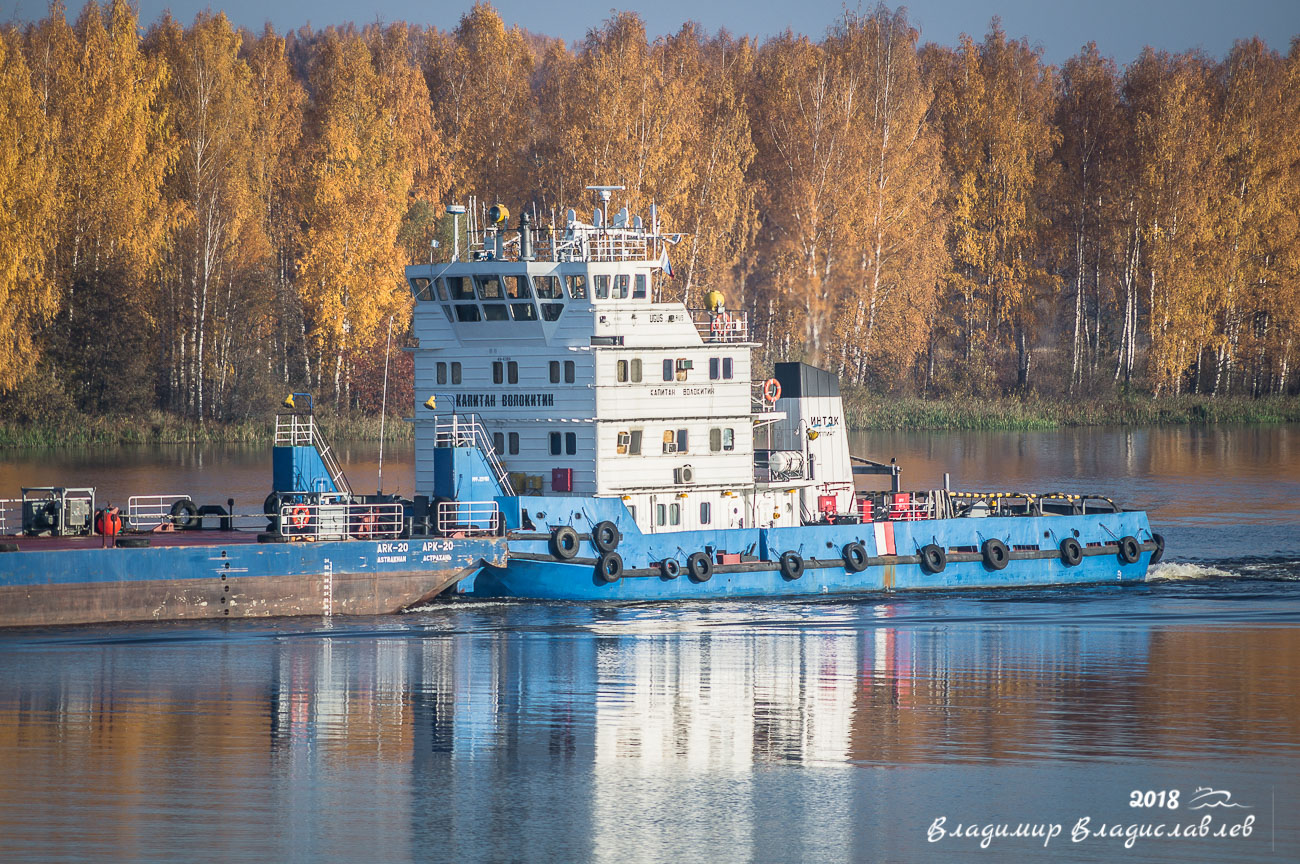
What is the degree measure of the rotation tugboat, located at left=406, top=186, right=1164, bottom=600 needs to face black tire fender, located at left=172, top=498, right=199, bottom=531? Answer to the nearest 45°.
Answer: approximately 45° to its right

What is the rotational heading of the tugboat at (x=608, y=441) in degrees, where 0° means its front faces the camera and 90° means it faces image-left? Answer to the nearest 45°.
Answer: approximately 45°

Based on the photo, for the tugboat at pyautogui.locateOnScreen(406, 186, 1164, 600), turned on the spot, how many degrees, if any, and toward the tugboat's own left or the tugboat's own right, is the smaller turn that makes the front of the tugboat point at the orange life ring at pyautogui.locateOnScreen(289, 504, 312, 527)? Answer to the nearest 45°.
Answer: approximately 45° to the tugboat's own right
